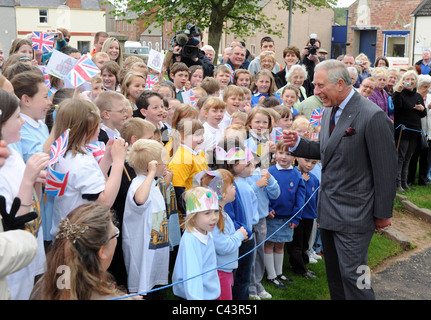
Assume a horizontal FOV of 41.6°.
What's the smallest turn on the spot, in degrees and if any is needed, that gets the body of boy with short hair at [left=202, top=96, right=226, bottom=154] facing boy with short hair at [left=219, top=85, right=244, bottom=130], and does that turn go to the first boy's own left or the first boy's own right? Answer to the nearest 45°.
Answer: approximately 135° to the first boy's own left

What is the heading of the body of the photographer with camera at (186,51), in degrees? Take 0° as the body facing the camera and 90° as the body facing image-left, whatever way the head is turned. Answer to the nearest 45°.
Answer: approximately 0°

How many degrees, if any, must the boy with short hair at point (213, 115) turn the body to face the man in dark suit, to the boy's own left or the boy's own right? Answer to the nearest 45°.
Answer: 0° — they already face them

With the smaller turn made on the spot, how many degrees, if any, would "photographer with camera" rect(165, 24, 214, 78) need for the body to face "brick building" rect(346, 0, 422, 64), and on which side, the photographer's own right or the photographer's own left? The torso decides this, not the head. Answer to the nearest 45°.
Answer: approximately 135° to the photographer's own left

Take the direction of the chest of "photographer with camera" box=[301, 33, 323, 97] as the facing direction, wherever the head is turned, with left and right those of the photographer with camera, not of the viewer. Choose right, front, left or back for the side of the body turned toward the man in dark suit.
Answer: front

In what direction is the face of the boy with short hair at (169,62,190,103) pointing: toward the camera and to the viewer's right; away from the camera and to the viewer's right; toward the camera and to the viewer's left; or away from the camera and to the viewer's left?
toward the camera and to the viewer's right

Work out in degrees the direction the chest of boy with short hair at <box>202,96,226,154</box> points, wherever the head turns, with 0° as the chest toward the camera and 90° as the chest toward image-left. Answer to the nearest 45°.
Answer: approximately 315°

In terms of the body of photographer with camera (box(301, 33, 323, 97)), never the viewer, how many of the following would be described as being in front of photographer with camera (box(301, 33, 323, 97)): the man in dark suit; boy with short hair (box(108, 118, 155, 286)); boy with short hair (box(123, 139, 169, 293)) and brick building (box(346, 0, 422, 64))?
3

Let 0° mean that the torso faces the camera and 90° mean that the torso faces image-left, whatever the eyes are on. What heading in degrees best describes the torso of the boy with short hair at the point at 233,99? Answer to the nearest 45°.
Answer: approximately 315°
